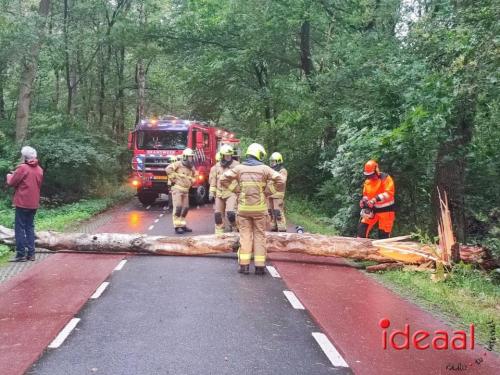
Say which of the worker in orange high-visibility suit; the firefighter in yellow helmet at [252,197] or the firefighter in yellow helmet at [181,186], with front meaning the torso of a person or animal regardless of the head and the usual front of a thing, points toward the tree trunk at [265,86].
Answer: the firefighter in yellow helmet at [252,197]

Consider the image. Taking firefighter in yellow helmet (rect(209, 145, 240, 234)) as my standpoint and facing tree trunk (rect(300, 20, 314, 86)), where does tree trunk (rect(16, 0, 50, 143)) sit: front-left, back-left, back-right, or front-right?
front-left

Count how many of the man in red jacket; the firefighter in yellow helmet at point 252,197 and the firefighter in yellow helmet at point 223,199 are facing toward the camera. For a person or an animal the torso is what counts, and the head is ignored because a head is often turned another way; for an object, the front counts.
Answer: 1

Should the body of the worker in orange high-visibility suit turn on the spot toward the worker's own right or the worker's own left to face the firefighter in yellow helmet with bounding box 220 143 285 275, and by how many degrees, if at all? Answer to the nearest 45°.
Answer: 0° — they already face them

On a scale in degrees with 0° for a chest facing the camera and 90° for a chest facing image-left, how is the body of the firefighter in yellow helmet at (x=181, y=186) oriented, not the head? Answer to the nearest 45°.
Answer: approximately 315°

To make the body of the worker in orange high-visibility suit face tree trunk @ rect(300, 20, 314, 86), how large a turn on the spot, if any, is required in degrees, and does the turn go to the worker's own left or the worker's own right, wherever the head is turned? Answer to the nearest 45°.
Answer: approximately 135° to the worker's own right

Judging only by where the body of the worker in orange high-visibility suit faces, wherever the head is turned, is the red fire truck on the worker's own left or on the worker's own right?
on the worker's own right

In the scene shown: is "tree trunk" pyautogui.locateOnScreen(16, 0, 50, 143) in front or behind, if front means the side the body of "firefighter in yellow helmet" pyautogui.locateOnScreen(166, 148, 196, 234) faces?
behind

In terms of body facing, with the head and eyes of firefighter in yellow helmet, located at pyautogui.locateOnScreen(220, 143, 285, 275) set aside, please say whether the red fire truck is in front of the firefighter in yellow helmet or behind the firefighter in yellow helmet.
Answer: in front
